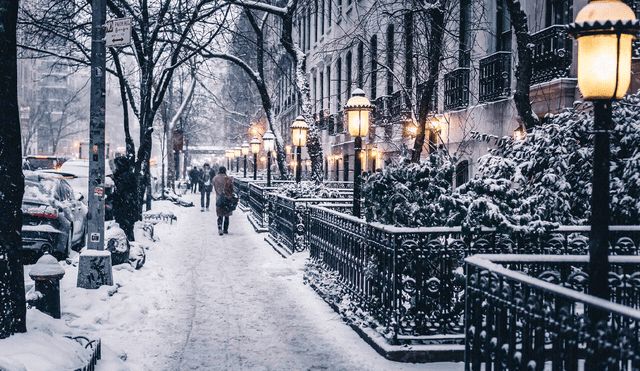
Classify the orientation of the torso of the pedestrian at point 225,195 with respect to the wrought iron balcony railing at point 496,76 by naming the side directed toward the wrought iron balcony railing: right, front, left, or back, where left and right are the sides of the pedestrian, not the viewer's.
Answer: right

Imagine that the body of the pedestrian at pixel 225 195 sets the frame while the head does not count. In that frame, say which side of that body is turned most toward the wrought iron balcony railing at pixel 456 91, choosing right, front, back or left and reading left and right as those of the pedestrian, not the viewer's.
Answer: right

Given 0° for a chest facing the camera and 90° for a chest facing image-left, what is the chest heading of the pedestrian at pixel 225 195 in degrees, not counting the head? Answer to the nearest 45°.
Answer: approximately 180°

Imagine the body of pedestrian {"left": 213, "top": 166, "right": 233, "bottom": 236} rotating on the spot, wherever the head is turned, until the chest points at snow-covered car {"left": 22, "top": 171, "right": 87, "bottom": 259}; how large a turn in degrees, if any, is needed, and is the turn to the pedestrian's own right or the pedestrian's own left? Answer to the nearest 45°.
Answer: approximately 135° to the pedestrian's own left

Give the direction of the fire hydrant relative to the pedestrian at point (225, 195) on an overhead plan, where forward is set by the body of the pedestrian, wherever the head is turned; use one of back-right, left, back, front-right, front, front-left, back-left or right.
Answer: back

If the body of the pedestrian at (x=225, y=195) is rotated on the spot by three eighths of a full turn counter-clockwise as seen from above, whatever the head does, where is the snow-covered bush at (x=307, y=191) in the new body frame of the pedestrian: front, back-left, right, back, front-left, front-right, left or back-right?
left

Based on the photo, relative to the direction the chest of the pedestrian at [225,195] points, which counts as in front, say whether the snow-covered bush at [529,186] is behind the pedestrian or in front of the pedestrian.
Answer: behind

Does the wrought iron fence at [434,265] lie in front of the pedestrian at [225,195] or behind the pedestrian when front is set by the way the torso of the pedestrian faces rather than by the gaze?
behind
